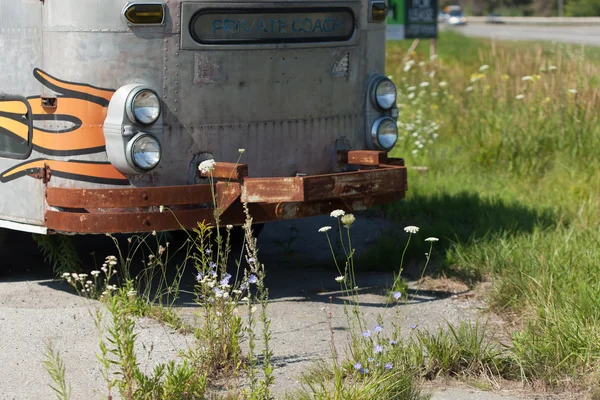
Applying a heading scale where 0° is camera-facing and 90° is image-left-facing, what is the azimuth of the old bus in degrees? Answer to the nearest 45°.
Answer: approximately 315°

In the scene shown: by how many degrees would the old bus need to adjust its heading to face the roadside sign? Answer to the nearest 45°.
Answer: approximately 135° to its left

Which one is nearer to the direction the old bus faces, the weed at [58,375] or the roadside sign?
the weed

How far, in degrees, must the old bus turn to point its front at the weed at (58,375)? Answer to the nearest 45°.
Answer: approximately 45° to its right
